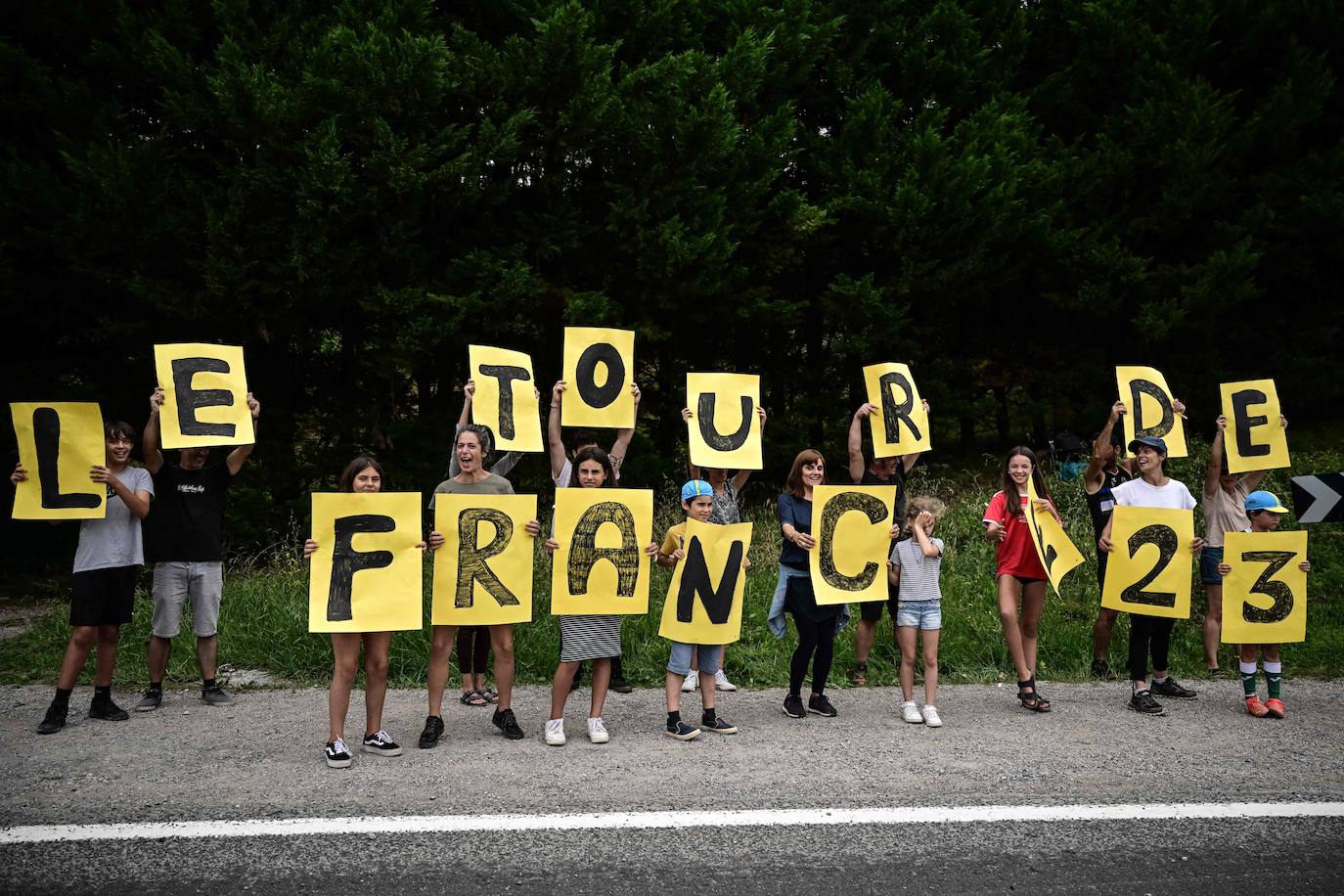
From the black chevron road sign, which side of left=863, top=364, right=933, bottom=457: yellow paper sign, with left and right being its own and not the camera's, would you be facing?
left

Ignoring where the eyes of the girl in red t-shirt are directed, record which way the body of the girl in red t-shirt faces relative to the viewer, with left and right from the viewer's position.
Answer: facing the viewer

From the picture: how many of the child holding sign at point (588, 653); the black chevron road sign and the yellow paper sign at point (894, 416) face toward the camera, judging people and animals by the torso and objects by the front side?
3

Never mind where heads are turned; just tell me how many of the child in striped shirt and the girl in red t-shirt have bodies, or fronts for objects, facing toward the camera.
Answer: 2

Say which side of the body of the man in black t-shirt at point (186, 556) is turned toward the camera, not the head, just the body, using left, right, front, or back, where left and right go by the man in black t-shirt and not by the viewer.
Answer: front

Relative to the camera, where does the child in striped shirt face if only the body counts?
toward the camera

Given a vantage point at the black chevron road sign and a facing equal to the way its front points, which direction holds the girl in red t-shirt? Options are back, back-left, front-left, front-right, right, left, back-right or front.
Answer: front-right

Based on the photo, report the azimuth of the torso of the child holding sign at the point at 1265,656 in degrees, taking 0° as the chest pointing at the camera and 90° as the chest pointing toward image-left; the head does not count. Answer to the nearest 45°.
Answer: approximately 0°

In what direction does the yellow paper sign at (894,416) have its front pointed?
toward the camera

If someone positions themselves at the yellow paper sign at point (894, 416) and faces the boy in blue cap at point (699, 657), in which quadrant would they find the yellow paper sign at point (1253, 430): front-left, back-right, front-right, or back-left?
back-left

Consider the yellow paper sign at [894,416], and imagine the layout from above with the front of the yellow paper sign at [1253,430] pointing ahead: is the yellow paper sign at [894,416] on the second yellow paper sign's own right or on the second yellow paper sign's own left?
on the second yellow paper sign's own right
